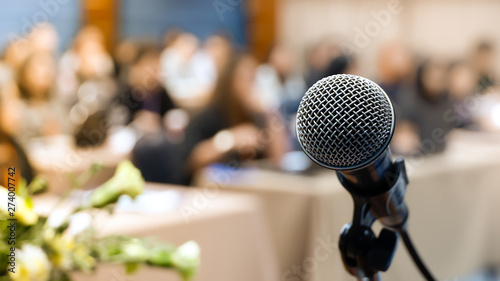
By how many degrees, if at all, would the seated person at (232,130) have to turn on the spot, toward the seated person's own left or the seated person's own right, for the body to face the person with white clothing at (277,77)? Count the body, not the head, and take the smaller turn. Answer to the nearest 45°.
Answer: approximately 135° to the seated person's own left

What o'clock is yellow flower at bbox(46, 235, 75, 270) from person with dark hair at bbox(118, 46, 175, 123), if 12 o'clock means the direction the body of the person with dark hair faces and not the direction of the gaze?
The yellow flower is roughly at 12 o'clock from the person with dark hair.

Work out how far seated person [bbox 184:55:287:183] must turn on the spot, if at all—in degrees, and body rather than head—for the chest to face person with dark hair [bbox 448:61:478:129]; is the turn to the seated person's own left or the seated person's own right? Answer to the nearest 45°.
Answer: approximately 90° to the seated person's own left

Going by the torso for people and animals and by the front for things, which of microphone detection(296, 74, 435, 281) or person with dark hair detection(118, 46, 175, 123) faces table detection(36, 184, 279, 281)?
the person with dark hair

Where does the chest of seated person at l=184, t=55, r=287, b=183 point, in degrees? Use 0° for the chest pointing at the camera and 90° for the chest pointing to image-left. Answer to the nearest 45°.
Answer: approximately 315°
